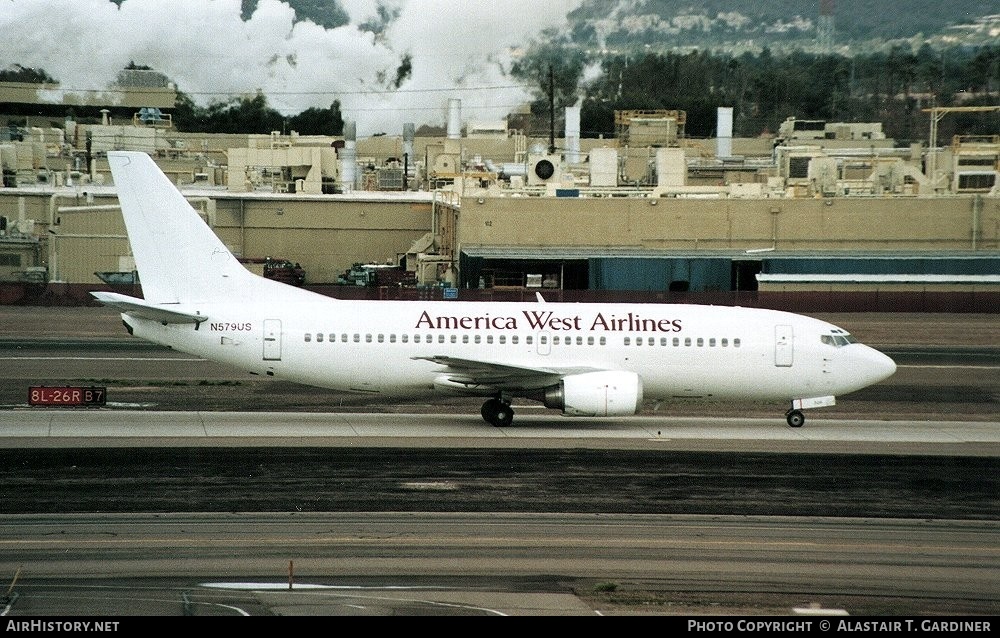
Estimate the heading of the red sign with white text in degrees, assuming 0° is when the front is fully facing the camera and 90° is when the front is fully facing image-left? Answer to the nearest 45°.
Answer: approximately 0°

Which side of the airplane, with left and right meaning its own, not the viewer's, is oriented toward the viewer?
right

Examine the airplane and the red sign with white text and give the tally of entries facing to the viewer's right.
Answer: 1

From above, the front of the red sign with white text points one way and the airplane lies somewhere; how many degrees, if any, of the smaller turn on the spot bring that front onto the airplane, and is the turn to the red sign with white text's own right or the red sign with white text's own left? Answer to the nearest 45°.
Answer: approximately 45° to the red sign with white text's own left

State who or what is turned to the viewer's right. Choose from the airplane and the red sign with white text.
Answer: the airplane

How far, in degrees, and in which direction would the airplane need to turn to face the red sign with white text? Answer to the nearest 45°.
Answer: approximately 180°

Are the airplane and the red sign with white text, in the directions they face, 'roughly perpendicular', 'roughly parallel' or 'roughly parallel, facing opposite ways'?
roughly perpendicular
